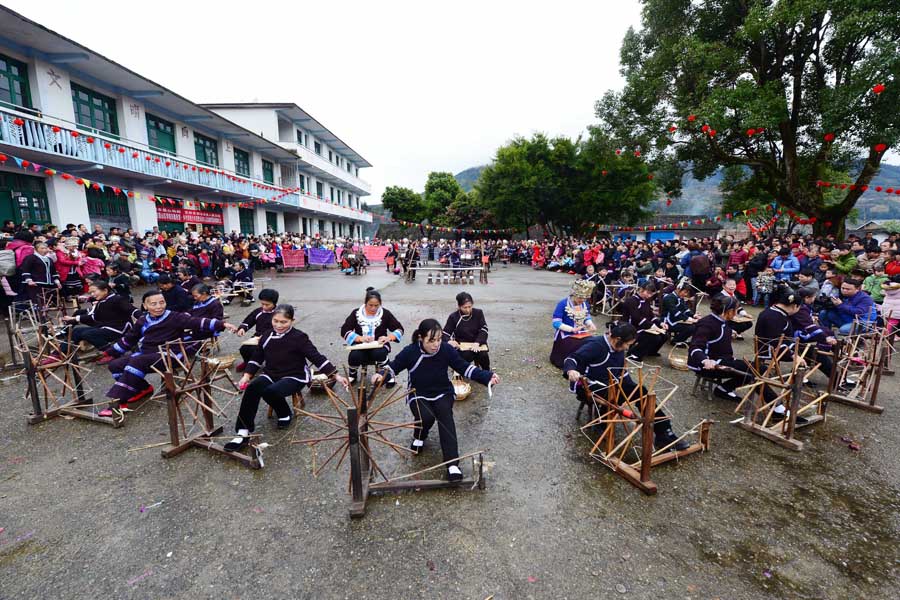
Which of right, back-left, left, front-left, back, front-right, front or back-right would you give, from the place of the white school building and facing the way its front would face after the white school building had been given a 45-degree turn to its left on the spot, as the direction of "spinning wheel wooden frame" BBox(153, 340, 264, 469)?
right

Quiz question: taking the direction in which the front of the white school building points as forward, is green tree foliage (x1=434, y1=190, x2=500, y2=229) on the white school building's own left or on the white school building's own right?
on the white school building's own left

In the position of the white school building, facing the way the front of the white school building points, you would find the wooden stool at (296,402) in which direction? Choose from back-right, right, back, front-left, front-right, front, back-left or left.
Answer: front-right

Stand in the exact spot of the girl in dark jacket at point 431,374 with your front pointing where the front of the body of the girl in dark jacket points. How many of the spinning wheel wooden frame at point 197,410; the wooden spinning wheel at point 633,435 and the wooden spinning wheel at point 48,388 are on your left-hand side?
1

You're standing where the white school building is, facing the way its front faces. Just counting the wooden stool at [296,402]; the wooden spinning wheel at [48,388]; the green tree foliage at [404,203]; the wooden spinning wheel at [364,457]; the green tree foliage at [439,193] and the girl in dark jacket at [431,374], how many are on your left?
2

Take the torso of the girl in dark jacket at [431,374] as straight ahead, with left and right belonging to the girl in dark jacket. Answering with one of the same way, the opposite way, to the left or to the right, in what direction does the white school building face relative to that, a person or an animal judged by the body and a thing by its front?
to the left

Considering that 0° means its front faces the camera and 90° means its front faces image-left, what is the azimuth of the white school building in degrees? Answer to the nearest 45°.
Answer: approximately 315°

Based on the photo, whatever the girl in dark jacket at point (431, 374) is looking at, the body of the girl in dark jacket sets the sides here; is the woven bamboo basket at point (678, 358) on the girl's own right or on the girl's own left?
on the girl's own left

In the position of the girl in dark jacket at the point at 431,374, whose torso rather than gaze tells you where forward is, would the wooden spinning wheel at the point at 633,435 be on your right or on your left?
on your left

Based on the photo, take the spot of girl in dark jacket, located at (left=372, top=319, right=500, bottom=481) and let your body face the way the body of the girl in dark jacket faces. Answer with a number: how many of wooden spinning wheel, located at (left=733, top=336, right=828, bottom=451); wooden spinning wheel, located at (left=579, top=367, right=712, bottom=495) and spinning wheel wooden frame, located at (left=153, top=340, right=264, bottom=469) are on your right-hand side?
1

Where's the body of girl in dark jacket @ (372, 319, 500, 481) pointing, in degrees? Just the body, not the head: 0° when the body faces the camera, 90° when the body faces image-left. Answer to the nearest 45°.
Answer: approximately 0°

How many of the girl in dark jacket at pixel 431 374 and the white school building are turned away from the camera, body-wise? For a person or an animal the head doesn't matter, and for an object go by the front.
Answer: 0

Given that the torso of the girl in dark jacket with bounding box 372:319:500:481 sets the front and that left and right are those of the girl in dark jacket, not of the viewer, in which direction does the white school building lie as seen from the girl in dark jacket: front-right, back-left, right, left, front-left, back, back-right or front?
back-right

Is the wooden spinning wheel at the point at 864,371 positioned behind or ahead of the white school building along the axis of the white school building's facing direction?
ahead
